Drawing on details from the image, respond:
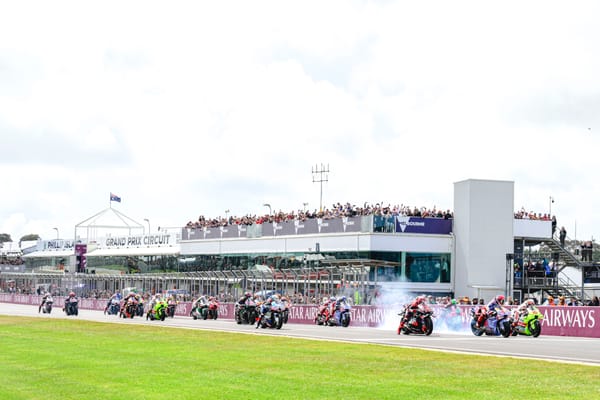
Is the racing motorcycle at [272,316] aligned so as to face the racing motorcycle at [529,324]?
yes

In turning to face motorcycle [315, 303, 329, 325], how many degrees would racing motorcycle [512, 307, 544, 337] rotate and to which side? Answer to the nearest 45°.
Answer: approximately 180°

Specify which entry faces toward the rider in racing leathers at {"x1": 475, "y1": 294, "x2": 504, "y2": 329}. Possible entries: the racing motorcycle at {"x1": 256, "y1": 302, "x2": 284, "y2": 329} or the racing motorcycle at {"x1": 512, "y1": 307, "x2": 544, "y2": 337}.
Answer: the racing motorcycle at {"x1": 256, "y1": 302, "x2": 284, "y2": 329}

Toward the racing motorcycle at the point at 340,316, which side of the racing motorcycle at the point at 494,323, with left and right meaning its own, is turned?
back

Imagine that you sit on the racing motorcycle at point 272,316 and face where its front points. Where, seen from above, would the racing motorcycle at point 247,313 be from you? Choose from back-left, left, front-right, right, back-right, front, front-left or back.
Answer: back-left

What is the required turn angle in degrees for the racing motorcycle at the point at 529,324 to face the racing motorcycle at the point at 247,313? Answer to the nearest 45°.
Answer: approximately 180°

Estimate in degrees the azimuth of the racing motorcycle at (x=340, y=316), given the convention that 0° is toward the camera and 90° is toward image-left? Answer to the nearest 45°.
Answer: approximately 315°

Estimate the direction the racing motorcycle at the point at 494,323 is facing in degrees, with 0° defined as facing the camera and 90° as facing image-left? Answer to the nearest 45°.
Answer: approximately 315°

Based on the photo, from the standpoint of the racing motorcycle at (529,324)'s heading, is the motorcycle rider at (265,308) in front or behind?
behind

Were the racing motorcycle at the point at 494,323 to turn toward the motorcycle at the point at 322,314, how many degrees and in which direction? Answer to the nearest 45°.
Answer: approximately 180°

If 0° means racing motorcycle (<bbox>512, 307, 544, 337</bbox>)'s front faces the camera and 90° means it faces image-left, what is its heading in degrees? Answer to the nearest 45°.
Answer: approximately 315°

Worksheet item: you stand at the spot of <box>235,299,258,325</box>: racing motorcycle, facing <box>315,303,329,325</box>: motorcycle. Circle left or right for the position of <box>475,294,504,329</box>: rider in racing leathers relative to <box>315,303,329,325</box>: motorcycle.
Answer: right
